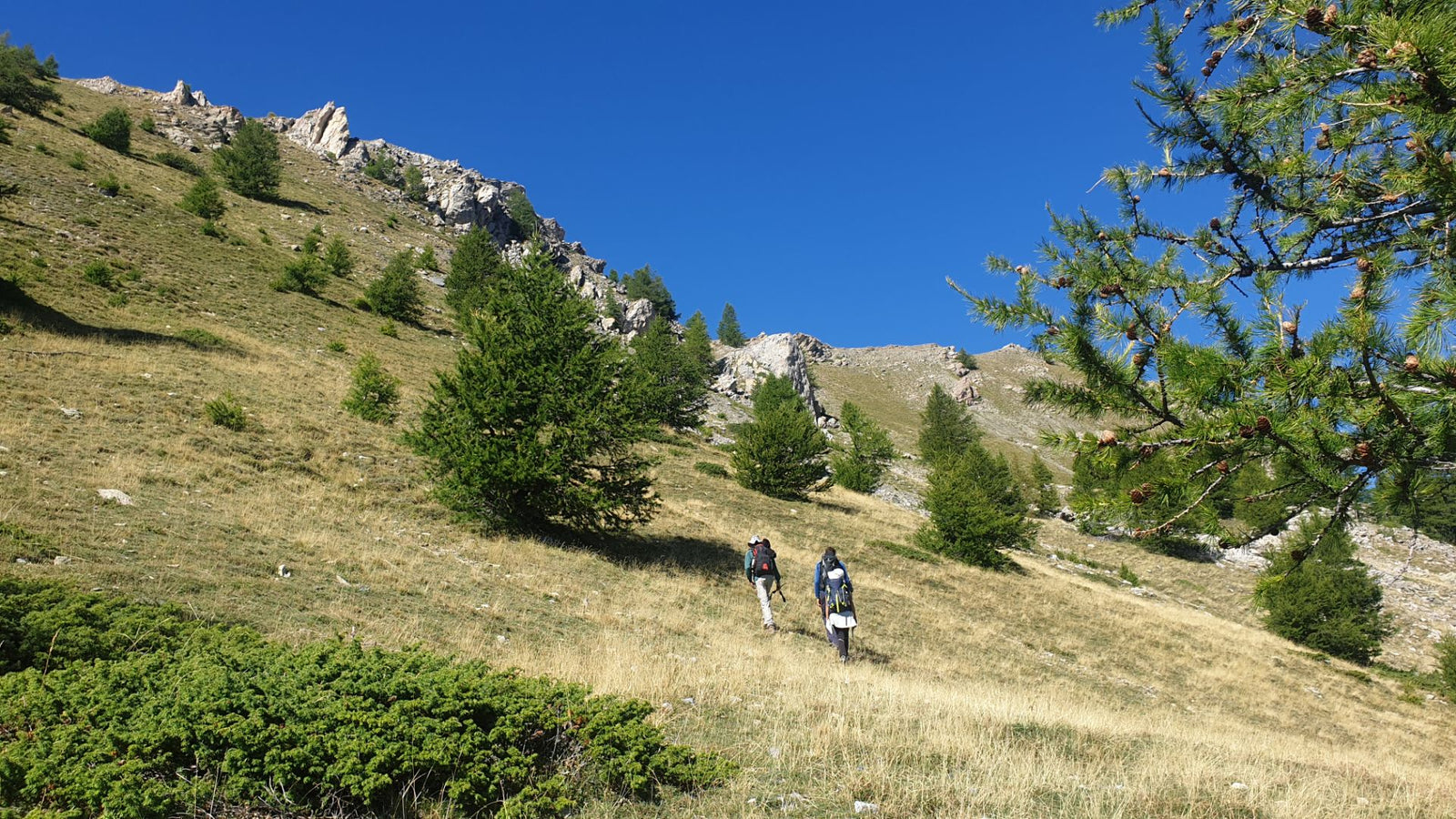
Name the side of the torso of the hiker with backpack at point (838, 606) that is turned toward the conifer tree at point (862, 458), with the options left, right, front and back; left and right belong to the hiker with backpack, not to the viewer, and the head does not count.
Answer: front

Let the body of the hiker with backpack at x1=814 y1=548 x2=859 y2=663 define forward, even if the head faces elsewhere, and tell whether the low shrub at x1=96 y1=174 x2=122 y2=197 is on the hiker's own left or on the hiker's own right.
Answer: on the hiker's own left

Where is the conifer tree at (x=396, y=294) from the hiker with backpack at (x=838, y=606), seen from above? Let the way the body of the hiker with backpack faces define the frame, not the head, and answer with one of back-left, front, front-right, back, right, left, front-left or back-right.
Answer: front-left

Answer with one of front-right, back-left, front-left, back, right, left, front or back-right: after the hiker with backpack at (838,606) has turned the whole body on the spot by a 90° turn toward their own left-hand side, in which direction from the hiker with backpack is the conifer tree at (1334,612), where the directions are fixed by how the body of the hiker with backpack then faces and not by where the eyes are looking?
back-right

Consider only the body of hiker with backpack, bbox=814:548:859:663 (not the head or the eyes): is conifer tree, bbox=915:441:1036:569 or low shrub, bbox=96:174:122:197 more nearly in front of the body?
the conifer tree

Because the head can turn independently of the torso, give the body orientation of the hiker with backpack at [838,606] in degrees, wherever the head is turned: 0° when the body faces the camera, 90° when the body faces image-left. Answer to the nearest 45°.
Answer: approximately 180°

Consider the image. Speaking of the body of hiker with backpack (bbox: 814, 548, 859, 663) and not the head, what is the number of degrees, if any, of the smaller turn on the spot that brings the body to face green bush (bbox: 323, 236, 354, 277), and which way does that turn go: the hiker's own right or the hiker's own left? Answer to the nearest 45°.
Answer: approximately 45° to the hiker's own left

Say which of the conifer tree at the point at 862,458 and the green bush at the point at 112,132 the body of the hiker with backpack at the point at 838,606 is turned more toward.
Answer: the conifer tree
